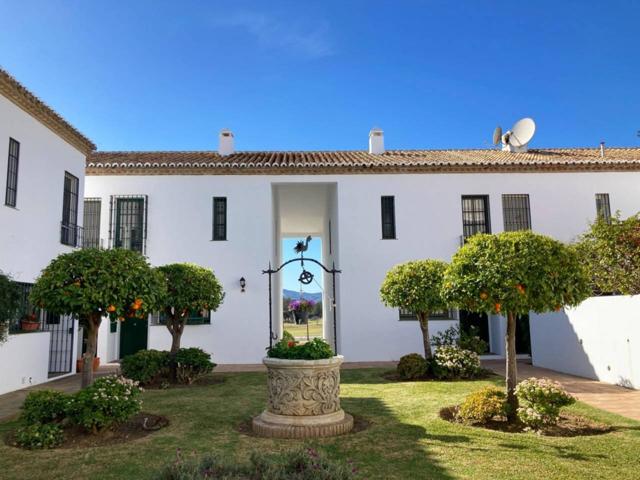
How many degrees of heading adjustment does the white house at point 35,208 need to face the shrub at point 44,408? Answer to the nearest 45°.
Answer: approximately 45° to its right

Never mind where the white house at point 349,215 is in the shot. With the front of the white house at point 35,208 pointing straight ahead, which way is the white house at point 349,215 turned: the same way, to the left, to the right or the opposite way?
to the right

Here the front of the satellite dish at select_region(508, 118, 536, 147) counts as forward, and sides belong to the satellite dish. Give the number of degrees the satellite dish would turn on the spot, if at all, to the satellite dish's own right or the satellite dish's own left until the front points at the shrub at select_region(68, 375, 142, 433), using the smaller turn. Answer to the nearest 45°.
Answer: approximately 45° to the satellite dish's own left

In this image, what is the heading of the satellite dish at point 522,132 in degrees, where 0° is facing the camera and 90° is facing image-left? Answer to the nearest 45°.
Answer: approximately 45°

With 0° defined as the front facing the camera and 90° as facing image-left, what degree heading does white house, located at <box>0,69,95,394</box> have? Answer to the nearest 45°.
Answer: approximately 315°

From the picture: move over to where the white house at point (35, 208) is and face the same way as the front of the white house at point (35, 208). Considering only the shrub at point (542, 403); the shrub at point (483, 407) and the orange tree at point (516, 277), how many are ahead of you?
3

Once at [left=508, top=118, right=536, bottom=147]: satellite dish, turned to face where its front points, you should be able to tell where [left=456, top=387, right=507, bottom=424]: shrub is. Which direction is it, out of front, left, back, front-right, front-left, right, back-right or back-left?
front-left

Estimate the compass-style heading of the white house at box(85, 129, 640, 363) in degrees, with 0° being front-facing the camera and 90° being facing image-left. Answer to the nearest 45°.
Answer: approximately 0°

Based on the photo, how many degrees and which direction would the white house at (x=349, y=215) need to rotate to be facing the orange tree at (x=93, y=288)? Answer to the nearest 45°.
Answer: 0° — it already faces it
